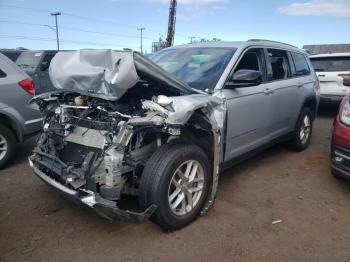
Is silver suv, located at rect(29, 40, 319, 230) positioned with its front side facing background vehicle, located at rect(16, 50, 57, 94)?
no

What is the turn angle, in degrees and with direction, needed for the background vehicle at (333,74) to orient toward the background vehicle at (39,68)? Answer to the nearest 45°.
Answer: approximately 90° to its left

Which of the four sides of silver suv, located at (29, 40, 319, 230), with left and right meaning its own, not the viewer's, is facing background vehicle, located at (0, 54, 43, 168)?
right

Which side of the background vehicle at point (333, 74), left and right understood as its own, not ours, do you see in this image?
back

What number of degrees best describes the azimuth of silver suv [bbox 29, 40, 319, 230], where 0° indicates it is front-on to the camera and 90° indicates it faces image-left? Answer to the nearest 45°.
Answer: approximately 45°

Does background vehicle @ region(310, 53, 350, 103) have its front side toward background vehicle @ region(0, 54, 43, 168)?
no

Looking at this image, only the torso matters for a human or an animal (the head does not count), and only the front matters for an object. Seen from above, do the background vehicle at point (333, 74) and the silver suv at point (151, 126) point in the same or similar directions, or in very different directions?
very different directions

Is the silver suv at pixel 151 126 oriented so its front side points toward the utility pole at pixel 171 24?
no

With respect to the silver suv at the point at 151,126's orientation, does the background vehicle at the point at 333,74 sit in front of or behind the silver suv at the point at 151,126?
behind
